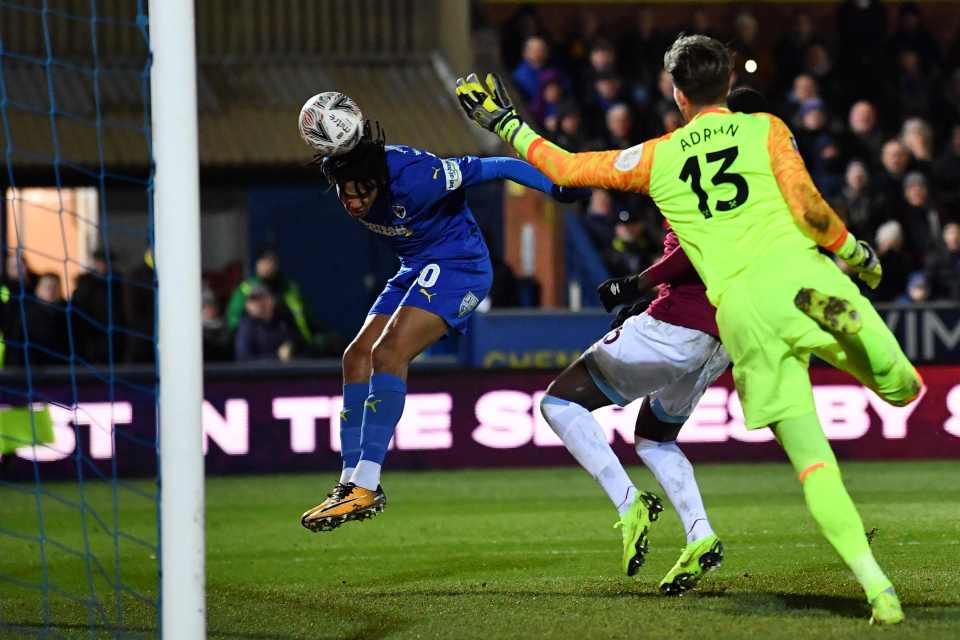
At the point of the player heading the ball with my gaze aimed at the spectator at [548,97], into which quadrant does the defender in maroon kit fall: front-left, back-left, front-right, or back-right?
back-right

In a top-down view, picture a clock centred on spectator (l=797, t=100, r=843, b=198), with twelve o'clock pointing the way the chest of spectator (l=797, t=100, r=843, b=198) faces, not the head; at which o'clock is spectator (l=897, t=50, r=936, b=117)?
spectator (l=897, t=50, r=936, b=117) is roughly at 7 o'clock from spectator (l=797, t=100, r=843, b=198).

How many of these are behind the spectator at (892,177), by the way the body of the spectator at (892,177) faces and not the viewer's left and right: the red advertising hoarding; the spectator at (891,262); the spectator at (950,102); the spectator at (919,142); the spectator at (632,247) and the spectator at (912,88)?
3

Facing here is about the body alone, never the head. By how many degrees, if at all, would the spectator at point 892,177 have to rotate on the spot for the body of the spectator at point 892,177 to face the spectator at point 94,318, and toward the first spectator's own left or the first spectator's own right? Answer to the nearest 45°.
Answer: approximately 45° to the first spectator's own right

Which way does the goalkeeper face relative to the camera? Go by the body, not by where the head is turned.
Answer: away from the camera

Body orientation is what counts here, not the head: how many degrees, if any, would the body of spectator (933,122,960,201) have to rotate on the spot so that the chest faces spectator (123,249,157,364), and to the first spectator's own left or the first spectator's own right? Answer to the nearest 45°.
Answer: approximately 45° to the first spectator's own right
